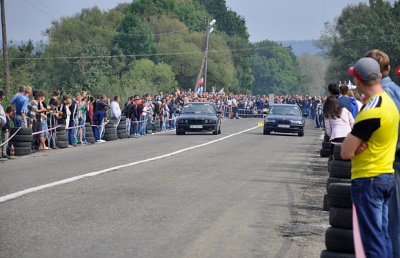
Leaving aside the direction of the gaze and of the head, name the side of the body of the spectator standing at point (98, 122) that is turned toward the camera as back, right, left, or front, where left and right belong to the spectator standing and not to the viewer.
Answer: right

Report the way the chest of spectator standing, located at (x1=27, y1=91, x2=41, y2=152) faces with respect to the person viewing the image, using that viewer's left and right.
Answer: facing to the right of the viewer

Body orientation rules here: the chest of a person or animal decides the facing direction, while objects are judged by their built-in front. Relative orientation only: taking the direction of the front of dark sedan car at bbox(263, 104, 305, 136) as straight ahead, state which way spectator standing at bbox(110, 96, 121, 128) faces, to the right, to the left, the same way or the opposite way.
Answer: to the left

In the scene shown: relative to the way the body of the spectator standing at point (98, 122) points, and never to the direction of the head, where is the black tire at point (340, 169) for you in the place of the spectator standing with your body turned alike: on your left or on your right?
on your right

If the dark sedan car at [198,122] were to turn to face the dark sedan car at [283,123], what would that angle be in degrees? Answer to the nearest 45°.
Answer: approximately 90° to its left

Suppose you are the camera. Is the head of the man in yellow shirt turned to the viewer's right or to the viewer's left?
to the viewer's left

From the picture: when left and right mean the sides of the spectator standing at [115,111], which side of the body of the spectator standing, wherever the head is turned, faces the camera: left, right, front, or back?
right

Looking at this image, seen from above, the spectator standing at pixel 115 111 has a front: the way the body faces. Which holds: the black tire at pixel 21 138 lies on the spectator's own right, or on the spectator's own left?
on the spectator's own right
